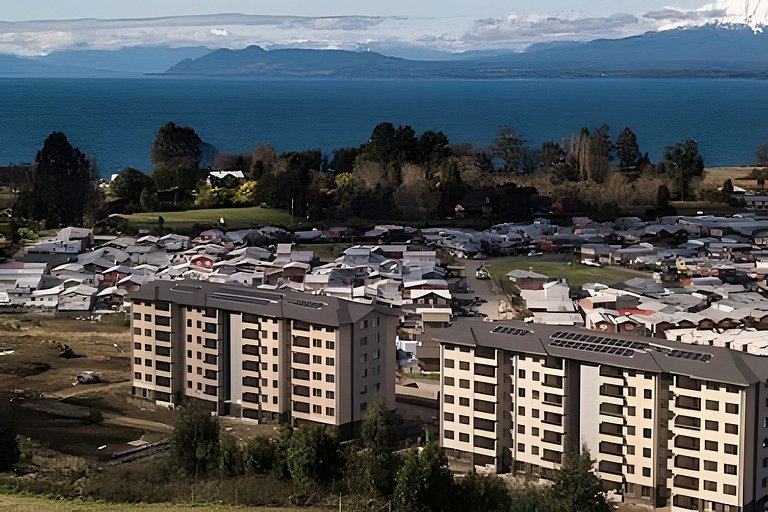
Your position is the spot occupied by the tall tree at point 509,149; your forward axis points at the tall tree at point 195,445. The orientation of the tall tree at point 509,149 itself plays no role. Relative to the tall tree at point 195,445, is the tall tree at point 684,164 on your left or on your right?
left

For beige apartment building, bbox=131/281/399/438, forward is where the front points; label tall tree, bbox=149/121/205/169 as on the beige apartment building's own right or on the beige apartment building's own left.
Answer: on the beige apartment building's own right

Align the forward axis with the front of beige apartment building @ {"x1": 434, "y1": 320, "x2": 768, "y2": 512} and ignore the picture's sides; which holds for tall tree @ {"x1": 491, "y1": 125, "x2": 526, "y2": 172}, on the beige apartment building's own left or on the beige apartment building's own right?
on the beige apartment building's own right

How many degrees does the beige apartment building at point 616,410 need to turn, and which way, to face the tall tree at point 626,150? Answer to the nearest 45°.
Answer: approximately 135° to its right

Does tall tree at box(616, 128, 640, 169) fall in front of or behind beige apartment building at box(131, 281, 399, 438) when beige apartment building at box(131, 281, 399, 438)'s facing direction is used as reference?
behind

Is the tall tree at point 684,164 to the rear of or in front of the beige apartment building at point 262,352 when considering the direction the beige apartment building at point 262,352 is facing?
to the rear

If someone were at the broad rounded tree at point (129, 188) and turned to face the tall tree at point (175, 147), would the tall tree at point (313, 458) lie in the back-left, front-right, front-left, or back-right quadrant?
back-right

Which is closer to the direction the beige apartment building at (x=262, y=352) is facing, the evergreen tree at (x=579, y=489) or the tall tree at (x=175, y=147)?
the evergreen tree

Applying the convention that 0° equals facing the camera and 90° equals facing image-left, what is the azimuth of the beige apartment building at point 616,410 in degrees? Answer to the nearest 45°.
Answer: approximately 45°

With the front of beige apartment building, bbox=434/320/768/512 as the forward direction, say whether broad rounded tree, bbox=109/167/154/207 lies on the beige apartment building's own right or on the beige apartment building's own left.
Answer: on the beige apartment building's own right
